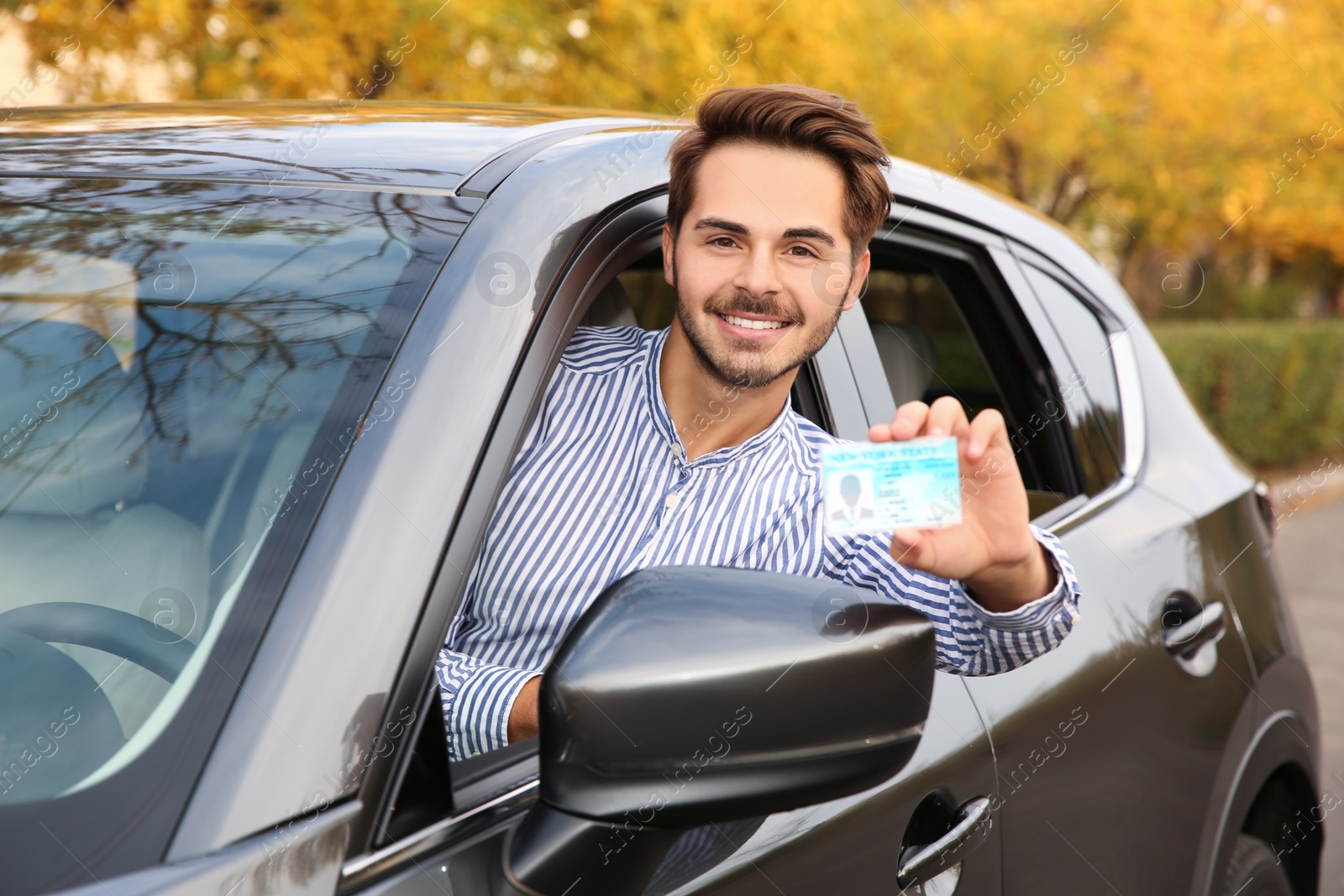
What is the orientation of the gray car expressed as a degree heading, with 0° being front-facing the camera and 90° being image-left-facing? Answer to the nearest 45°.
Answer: approximately 45°

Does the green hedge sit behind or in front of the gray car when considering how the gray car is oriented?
behind

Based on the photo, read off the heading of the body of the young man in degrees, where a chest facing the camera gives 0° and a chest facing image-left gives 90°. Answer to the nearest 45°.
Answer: approximately 0°

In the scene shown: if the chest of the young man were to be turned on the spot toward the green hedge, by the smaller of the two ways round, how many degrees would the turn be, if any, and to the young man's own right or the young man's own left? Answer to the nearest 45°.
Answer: approximately 135° to the young man's own left
